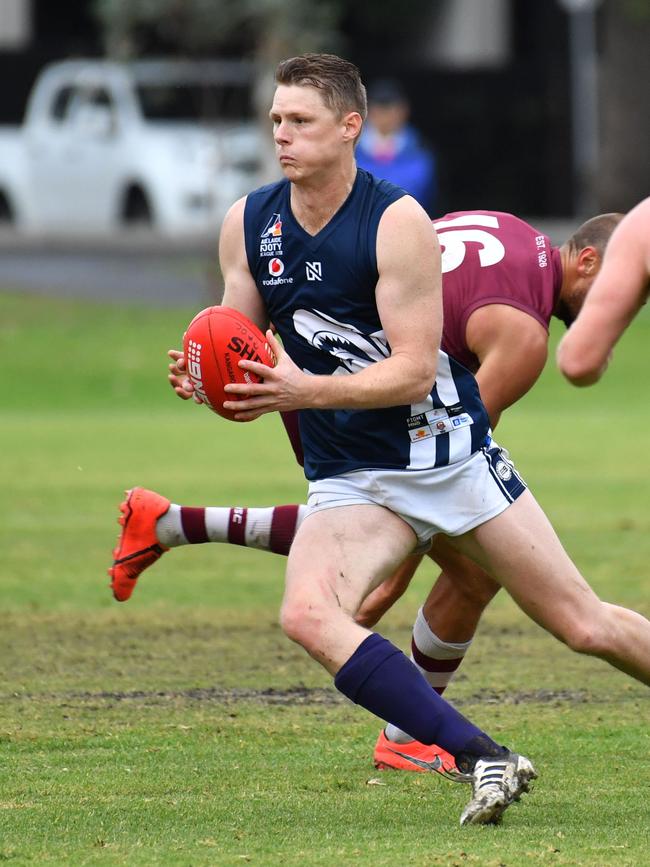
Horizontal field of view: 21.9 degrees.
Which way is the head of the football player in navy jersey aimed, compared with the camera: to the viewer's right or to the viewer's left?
to the viewer's left

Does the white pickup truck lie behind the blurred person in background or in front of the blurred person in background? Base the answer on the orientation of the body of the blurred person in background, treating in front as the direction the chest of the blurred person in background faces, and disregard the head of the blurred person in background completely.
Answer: behind

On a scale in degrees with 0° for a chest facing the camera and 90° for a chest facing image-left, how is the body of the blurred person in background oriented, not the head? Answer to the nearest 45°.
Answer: approximately 0°

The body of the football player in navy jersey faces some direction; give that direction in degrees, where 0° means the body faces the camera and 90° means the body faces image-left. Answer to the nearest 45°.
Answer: approximately 45°

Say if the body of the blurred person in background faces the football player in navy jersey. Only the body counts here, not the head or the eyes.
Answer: yes
